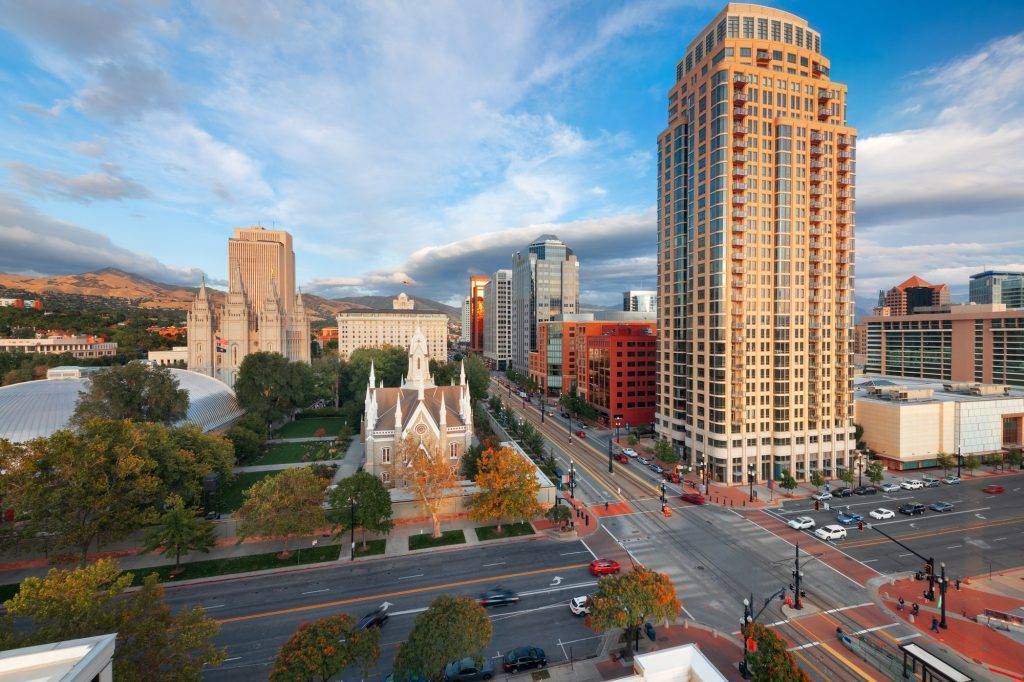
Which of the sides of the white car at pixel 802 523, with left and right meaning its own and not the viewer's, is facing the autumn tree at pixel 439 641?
front

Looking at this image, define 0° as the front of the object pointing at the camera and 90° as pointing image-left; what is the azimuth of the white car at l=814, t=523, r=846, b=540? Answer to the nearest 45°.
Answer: approximately 45°

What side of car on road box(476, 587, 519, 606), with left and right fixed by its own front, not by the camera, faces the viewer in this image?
right

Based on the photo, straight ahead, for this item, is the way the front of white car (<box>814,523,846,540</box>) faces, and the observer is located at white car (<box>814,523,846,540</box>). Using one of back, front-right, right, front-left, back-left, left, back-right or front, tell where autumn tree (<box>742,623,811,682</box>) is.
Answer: front-left

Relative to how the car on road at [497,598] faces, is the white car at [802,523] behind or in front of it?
in front

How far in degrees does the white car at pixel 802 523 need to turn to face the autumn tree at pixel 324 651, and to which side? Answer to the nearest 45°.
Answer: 0° — it already faces it

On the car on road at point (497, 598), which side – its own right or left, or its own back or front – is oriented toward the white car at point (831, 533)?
front

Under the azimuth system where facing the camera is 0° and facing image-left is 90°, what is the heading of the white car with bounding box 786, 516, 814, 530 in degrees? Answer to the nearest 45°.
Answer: approximately 45°

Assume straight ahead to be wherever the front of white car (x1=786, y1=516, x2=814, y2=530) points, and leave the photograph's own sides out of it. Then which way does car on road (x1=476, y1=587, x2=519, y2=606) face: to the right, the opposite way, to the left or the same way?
the opposite way

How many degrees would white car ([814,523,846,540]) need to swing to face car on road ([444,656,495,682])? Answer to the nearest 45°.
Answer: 0° — it already faces it

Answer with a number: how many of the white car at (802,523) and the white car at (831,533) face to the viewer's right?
0

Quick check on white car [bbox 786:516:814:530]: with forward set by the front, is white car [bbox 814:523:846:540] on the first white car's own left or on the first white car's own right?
on the first white car's own left

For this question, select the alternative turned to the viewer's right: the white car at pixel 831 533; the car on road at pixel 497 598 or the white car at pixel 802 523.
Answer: the car on road

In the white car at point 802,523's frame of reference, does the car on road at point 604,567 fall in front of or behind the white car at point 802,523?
in front

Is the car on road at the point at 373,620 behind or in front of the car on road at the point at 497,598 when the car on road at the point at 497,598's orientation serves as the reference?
behind
